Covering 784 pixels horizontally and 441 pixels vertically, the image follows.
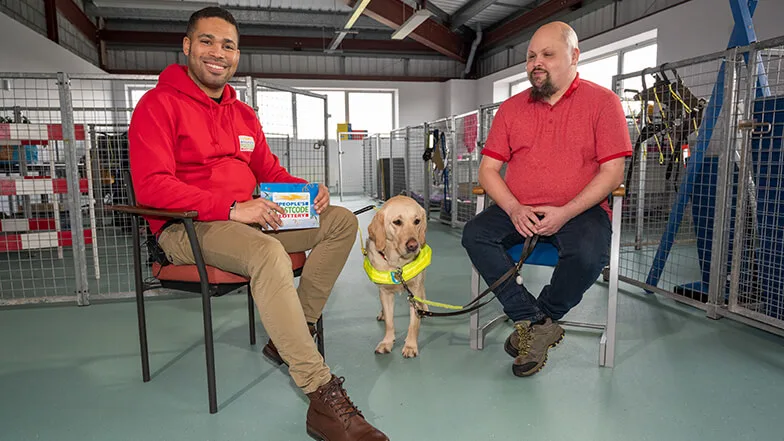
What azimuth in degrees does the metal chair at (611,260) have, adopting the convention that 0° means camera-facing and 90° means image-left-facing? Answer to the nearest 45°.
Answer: approximately 0°

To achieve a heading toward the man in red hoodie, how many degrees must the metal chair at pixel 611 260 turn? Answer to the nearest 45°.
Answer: approximately 45° to its right

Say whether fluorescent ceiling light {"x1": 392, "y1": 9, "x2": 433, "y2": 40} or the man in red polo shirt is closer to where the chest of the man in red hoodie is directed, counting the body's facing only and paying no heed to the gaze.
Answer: the man in red polo shirt

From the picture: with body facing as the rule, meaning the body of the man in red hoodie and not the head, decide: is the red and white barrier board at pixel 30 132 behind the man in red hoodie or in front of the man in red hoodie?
behind

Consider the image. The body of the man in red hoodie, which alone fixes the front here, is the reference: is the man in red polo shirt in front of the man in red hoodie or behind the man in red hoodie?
in front

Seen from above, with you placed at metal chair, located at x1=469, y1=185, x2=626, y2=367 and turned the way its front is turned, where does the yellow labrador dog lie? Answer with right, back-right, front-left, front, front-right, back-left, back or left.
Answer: right

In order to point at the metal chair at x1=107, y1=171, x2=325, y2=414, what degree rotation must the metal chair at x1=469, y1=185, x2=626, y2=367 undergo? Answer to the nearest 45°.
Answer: approximately 45° to its right

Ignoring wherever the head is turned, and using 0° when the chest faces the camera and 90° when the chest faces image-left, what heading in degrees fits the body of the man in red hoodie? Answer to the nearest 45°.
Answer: approximately 315°

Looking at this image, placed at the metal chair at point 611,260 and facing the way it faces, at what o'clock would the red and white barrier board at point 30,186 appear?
The red and white barrier board is roughly at 3 o'clock from the metal chair.

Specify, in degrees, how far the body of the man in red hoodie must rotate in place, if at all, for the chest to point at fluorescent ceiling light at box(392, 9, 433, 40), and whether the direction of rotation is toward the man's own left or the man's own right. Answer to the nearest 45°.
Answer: approximately 90° to the man's own left

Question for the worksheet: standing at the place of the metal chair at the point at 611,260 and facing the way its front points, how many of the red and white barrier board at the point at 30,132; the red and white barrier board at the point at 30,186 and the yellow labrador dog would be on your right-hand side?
3

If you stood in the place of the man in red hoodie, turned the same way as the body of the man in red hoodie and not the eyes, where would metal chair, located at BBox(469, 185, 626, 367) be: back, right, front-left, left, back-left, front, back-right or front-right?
front-left

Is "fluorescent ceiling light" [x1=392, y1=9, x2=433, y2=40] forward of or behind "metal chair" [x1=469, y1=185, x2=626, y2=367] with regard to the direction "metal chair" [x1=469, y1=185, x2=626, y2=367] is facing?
behind

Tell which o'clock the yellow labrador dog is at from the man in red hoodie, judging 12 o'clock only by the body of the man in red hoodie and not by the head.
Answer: The yellow labrador dog is roughly at 10 o'clock from the man in red hoodie.

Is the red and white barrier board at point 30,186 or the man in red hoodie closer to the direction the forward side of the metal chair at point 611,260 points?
the man in red hoodie
